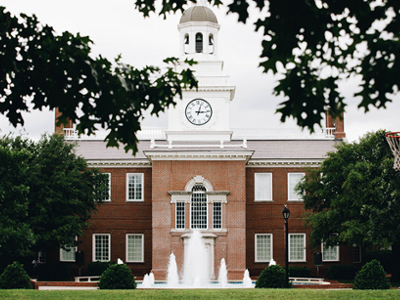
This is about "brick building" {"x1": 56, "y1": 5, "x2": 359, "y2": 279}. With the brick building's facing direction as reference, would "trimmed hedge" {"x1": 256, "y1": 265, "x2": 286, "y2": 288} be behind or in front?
in front

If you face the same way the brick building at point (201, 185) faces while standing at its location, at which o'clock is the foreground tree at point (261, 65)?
The foreground tree is roughly at 12 o'clock from the brick building.

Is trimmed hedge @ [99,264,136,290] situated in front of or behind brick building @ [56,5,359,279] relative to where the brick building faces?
in front

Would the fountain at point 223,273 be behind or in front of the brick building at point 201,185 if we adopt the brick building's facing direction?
in front

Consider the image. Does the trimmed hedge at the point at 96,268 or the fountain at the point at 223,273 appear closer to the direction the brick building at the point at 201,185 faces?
the fountain

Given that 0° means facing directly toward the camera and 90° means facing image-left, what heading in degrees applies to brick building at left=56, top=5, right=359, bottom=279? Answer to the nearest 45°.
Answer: approximately 0°

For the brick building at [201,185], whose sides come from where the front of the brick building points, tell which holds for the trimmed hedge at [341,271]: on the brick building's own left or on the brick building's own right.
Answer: on the brick building's own left

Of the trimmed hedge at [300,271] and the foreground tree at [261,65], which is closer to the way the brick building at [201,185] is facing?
the foreground tree
